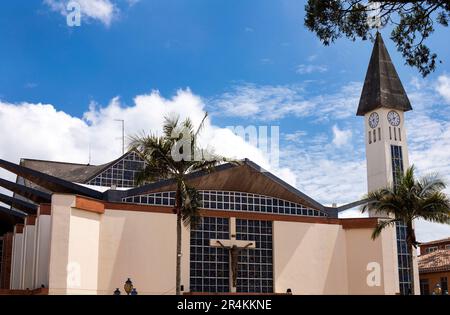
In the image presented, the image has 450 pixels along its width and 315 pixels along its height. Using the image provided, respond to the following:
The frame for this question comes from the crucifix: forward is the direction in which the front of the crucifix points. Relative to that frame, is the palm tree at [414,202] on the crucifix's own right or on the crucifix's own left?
on the crucifix's own left

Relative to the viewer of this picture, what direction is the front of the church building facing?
facing the viewer

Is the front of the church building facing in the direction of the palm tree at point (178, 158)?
yes

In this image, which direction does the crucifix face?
toward the camera
